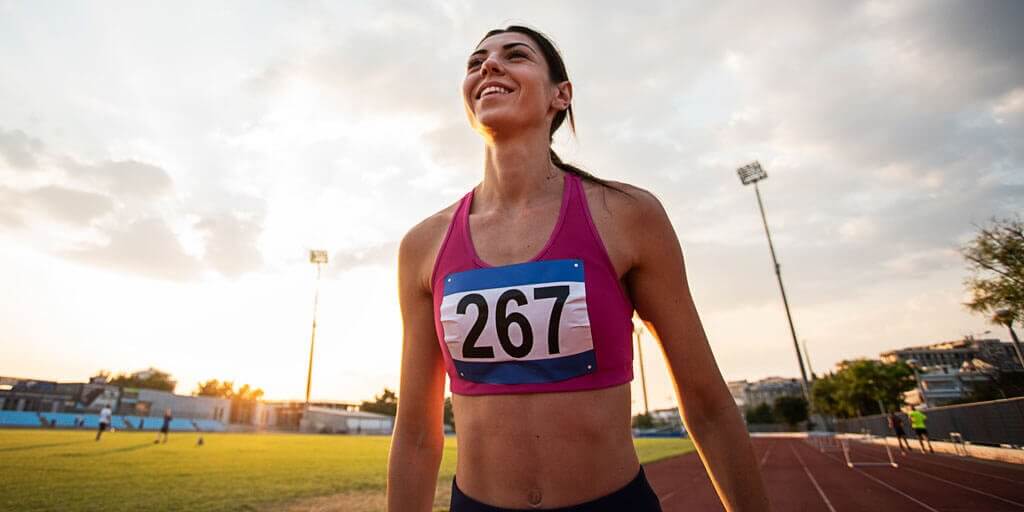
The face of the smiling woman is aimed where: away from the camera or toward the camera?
toward the camera

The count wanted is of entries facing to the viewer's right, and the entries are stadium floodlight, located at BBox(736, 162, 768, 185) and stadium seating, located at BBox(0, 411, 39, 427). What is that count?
0

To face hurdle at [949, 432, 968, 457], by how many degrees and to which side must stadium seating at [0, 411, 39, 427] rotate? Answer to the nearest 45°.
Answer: approximately 45° to its left

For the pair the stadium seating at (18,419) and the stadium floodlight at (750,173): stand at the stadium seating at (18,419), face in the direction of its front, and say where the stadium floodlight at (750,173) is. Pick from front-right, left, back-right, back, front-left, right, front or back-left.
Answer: front-left

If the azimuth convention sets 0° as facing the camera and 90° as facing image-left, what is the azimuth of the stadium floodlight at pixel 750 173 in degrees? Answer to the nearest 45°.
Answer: approximately 45°

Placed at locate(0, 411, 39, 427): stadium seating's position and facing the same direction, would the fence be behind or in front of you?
in front

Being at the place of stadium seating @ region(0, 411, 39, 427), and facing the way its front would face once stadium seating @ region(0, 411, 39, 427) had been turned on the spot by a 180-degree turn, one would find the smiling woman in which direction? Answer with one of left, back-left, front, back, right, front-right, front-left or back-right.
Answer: back

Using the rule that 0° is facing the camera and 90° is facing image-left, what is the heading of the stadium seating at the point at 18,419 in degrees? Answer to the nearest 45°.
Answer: approximately 0°
